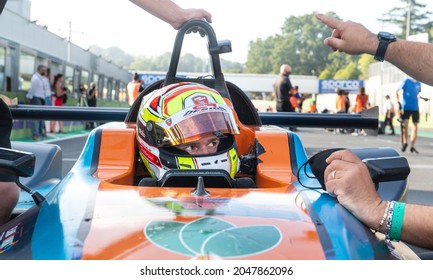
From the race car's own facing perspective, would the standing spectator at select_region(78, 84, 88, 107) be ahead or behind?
behind

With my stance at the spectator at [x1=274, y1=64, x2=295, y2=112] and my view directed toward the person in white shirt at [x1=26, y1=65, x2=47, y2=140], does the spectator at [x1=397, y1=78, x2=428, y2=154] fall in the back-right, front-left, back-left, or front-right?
back-left

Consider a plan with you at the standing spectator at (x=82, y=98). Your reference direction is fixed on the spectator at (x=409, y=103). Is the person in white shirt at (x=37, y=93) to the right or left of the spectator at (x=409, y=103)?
right
